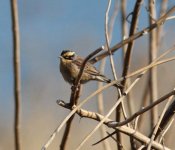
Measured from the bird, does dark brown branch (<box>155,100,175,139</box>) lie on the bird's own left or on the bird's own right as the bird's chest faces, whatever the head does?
on the bird's own left

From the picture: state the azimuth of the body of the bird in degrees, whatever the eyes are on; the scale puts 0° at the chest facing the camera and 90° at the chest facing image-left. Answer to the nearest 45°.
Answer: approximately 90°

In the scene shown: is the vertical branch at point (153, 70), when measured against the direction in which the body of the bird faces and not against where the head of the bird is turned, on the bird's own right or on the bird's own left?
on the bird's own left
